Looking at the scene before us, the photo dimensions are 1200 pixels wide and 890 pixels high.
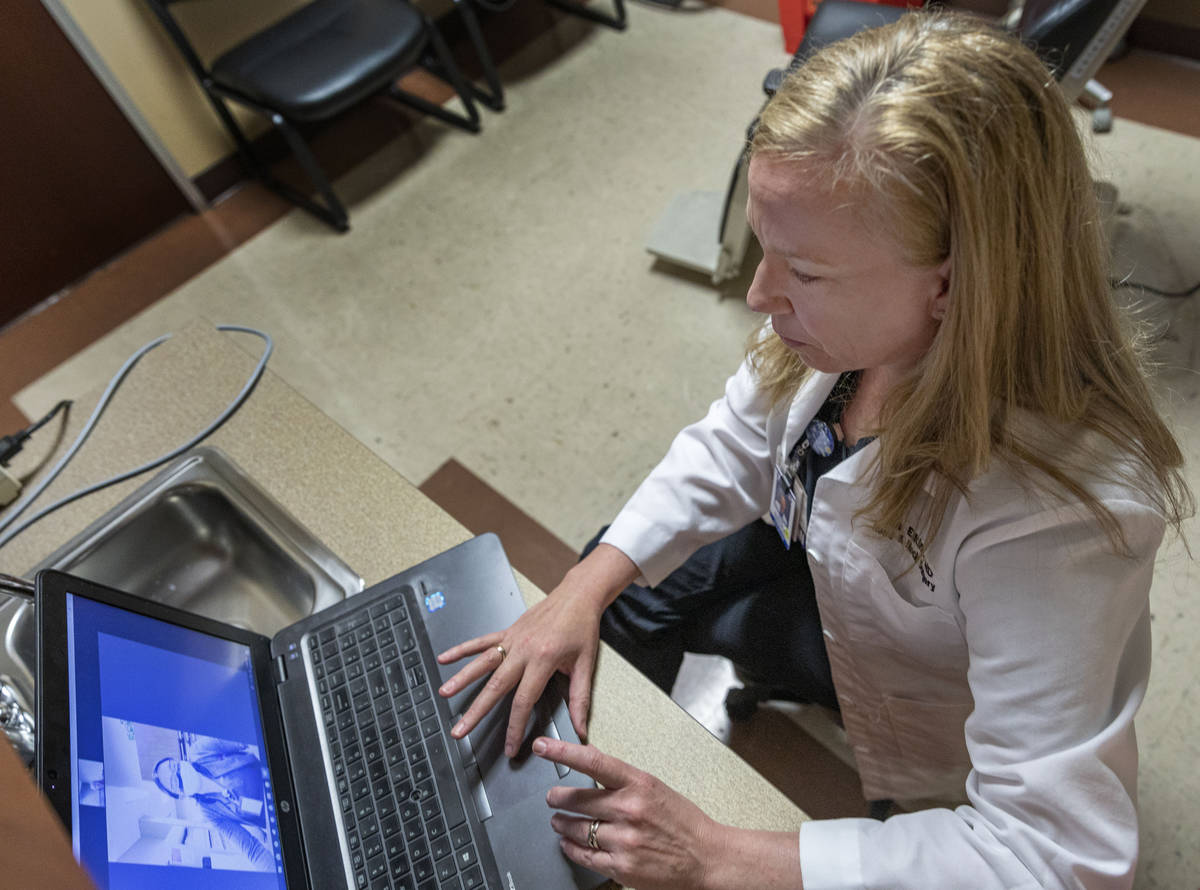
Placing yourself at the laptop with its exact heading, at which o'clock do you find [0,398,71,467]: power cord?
The power cord is roughly at 9 o'clock from the laptop.

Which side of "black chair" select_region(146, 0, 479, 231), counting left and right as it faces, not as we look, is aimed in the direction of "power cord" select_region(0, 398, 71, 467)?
right

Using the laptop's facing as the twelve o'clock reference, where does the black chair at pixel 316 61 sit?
The black chair is roughly at 10 o'clock from the laptop.

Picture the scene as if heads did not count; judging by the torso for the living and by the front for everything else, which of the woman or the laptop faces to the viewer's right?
the laptop

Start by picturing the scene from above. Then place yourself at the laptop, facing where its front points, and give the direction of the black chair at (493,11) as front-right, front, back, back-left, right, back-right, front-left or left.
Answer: front-left

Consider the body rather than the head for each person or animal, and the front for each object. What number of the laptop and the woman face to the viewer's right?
1

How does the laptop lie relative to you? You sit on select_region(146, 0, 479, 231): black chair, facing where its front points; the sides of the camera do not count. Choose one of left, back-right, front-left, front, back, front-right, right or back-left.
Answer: front-right

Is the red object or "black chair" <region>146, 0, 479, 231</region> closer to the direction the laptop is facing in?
the red object

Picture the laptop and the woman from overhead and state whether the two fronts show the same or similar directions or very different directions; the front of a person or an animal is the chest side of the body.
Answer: very different directions

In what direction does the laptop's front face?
to the viewer's right

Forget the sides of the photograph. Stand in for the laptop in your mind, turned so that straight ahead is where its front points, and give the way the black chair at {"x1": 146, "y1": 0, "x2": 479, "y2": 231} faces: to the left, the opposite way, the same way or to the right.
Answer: to the right

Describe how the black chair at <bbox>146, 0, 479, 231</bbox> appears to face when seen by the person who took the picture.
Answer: facing the viewer and to the right of the viewer

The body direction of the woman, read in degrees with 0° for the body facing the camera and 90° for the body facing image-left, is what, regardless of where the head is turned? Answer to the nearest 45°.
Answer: approximately 45°
